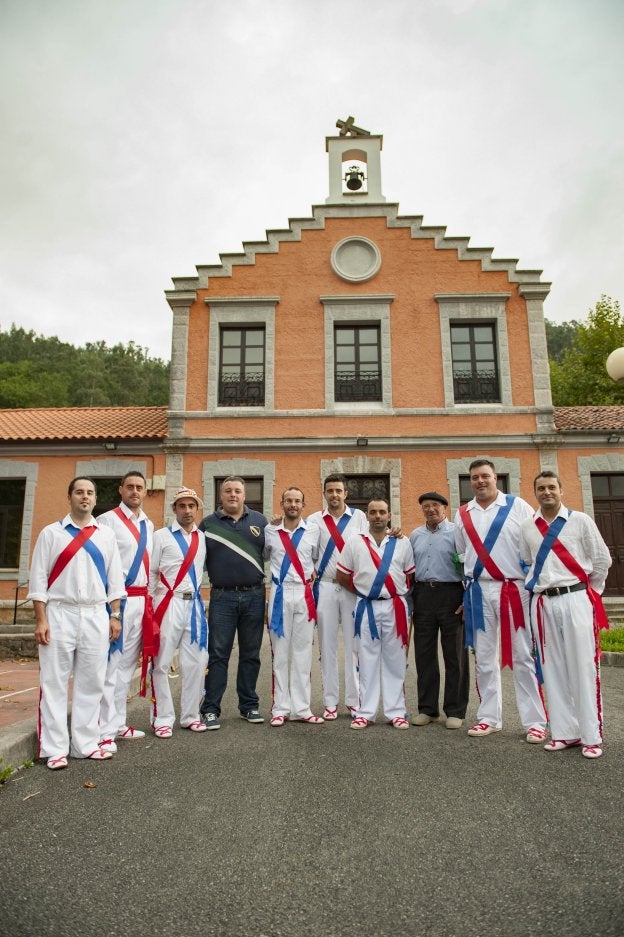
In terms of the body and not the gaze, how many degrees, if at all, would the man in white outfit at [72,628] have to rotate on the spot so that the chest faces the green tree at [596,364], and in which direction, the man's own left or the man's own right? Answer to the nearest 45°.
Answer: approximately 135° to the man's own left

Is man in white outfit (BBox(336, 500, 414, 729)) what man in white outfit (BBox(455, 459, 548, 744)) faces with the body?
no

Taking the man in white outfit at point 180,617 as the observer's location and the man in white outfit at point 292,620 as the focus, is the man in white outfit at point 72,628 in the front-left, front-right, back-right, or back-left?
back-right

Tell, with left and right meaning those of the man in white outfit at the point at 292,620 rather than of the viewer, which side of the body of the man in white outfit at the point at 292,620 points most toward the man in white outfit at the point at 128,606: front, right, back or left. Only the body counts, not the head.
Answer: right

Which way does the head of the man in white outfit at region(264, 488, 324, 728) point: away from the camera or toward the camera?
toward the camera

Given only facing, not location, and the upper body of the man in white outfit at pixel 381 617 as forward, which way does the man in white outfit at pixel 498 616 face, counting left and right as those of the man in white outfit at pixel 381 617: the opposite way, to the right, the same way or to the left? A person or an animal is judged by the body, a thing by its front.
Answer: the same way

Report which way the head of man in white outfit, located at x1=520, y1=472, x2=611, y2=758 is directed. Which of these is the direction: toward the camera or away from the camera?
toward the camera

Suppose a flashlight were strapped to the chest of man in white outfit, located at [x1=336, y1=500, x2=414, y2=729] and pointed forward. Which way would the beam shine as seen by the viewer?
toward the camera

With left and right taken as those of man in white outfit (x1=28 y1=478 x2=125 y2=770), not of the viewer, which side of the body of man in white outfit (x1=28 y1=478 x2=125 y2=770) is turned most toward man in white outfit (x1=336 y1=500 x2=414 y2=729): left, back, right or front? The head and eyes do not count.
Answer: left

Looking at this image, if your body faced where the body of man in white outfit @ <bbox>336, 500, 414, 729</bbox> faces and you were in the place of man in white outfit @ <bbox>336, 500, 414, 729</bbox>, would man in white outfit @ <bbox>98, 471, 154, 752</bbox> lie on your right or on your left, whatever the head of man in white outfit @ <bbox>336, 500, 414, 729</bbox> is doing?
on your right

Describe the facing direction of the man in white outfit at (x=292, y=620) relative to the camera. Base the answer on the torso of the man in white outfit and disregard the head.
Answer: toward the camera

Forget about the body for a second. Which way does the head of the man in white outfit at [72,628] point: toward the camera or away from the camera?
toward the camera

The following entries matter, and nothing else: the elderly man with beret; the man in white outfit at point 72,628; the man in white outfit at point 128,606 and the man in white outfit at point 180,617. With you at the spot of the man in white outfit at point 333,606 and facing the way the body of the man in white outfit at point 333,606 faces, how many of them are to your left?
1

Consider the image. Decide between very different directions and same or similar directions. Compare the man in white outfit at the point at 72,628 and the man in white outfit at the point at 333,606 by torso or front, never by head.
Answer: same or similar directions

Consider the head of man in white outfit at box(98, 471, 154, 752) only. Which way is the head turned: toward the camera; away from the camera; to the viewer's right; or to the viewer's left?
toward the camera

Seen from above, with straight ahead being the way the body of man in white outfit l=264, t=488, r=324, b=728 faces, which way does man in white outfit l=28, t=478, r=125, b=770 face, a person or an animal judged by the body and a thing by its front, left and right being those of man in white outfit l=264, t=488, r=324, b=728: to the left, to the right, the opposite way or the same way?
the same way

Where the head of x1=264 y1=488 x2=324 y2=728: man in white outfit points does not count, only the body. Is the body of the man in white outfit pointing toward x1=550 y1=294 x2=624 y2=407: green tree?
no

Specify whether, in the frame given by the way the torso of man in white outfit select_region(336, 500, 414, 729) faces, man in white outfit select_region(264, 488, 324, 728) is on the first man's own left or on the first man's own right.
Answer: on the first man's own right

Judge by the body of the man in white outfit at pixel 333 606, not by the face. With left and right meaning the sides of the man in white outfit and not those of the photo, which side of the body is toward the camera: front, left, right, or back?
front
